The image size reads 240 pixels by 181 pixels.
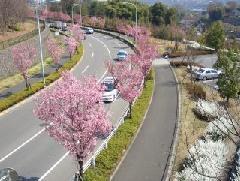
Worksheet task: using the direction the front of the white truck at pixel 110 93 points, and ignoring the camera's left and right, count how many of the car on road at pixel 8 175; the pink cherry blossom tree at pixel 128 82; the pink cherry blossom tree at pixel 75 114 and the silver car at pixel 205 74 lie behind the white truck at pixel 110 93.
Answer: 1

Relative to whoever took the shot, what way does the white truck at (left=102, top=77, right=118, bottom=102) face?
facing the viewer and to the left of the viewer

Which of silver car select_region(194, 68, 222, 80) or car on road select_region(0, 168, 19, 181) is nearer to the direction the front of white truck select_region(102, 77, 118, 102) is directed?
the car on road

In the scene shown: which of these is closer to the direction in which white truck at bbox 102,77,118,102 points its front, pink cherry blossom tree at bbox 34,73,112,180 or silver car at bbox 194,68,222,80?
the pink cherry blossom tree

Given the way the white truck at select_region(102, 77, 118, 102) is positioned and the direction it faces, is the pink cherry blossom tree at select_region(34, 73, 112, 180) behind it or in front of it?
in front

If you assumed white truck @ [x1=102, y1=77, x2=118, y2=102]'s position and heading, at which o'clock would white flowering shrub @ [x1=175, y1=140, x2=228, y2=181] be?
The white flowering shrub is roughly at 10 o'clock from the white truck.
